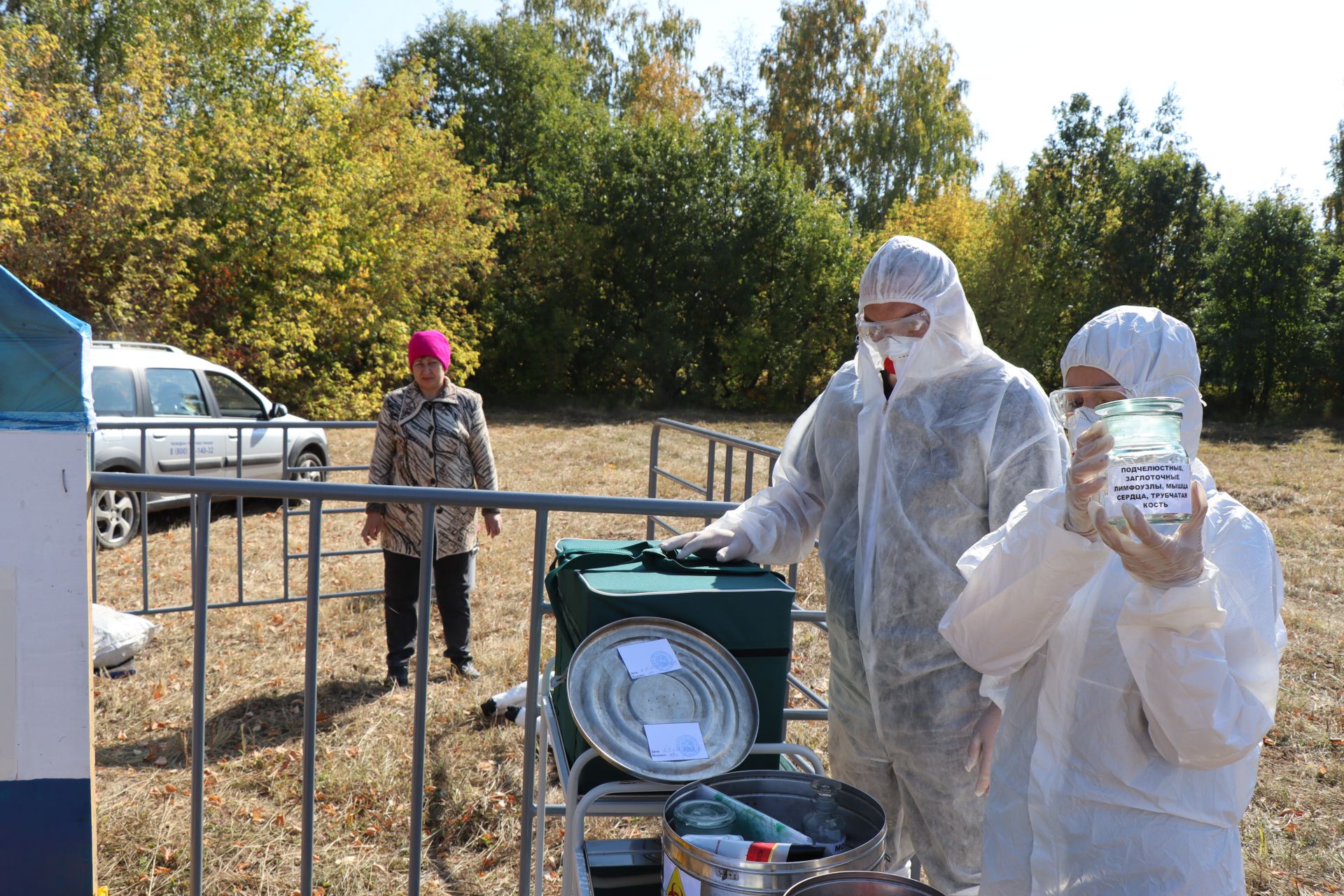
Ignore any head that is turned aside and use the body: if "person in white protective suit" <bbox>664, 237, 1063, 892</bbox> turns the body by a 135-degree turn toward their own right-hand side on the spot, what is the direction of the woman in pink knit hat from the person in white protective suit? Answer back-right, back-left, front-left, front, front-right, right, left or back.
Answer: front-left

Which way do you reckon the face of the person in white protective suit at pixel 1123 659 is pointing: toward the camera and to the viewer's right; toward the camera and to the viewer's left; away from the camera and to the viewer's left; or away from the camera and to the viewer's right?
toward the camera and to the viewer's left

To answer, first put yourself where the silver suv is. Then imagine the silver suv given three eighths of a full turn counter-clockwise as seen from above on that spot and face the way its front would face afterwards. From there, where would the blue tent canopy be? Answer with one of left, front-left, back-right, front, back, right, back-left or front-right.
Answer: left

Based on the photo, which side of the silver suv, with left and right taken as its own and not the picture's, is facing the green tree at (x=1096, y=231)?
front

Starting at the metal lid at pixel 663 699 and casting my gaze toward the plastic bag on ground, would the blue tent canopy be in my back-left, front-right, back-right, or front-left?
front-left

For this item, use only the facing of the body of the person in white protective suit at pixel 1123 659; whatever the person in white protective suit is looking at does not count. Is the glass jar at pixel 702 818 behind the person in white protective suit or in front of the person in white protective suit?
in front

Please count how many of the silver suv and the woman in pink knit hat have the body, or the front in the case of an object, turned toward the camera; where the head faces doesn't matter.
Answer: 1

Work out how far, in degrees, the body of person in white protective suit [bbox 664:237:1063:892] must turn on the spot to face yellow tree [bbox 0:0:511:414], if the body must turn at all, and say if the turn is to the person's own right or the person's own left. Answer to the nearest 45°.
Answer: approximately 90° to the person's own right

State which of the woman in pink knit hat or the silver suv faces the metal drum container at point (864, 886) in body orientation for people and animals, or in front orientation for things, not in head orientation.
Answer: the woman in pink knit hat

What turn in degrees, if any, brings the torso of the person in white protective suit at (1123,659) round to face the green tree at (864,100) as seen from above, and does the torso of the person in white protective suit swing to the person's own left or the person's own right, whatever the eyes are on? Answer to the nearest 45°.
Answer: approximately 135° to the person's own right

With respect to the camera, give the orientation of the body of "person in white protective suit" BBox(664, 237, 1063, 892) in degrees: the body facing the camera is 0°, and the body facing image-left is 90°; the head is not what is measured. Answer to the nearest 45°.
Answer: approximately 45°

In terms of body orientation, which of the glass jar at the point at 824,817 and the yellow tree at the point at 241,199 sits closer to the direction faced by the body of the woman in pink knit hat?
the glass jar

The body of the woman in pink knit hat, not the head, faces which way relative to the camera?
toward the camera

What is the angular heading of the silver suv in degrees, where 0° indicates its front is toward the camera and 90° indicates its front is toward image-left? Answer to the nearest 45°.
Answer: approximately 225°

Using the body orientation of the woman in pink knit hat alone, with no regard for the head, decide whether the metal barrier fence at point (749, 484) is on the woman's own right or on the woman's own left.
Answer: on the woman's own left
